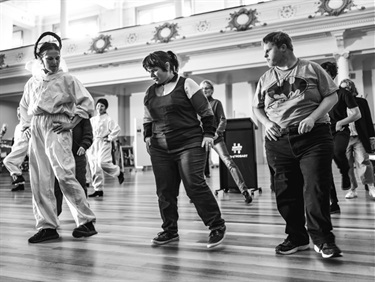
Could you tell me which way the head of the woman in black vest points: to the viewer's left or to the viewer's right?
to the viewer's left

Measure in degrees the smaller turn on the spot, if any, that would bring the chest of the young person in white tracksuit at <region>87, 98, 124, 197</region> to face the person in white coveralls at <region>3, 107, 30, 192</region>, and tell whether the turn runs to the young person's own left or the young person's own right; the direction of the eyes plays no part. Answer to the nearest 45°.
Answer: approximately 90° to the young person's own right

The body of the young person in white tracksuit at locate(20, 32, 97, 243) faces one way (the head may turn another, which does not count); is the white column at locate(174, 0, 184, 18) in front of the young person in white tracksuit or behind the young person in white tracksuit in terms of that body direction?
behind

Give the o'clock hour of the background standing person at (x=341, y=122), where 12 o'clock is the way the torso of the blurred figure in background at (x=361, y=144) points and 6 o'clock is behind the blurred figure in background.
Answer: The background standing person is roughly at 11 o'clock from the blurred figure in background.

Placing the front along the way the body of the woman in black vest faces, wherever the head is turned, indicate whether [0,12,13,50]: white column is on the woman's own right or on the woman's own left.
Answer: on the woman's own right

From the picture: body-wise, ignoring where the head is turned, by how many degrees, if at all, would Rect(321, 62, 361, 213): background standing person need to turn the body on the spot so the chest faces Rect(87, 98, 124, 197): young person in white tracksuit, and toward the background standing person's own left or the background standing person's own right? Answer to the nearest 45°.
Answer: approximately 45° to the background standing person's own right

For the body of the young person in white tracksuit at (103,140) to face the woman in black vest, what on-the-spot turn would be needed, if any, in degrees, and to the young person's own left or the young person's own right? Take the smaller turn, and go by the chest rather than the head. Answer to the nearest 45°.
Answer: approximately 45° to the young person's own left

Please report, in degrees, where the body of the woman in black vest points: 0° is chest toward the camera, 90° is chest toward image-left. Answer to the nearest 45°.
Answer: approximately 45°

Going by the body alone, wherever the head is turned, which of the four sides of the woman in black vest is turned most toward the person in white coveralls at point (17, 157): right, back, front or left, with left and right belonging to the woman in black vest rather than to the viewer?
right

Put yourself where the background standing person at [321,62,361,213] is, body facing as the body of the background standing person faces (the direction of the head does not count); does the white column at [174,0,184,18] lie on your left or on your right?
on your right

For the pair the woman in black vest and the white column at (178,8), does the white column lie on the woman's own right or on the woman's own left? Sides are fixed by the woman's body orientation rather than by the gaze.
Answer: on the woman's own right

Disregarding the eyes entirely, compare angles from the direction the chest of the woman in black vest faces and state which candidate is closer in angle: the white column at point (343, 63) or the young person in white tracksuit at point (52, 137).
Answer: the young person in white tracksuit
